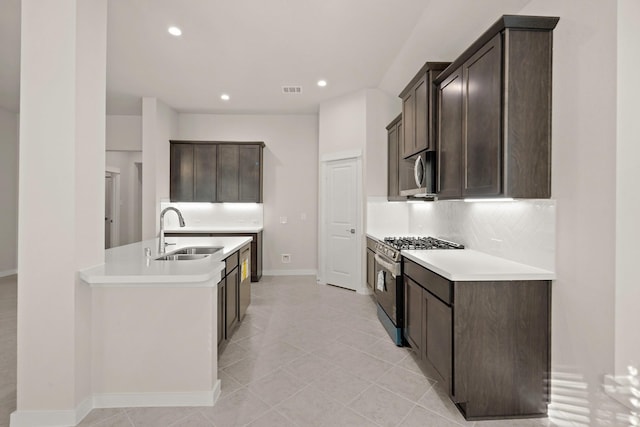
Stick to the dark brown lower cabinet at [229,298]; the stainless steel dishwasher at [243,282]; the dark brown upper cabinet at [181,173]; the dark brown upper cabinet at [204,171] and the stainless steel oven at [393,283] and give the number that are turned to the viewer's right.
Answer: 2

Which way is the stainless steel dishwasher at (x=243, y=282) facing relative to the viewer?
to the viewer's right

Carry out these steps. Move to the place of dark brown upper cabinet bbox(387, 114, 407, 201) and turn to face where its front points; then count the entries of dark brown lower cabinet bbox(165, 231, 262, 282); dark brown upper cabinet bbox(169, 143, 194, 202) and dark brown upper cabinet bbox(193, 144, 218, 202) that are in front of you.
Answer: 3

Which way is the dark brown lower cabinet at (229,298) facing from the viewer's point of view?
to the viewer's right

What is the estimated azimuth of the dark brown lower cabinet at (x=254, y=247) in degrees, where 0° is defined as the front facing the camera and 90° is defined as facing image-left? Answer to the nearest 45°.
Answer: approximately 0°

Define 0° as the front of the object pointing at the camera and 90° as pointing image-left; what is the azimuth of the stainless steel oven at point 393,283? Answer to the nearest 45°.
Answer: approximately 90°

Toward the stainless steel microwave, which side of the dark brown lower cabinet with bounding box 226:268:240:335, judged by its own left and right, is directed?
front

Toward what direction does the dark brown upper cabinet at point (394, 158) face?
to the viewer's left

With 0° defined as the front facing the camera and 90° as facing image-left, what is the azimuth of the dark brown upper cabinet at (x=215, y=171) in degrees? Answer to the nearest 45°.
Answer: approximately 0°

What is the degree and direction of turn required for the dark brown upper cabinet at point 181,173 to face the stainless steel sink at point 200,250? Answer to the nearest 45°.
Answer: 0° — it already faces it

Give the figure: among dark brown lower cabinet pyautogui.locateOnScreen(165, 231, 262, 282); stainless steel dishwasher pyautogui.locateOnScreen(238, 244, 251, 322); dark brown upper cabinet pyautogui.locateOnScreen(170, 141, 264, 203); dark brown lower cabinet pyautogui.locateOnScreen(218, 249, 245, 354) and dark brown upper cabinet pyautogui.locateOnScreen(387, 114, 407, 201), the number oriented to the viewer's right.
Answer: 2

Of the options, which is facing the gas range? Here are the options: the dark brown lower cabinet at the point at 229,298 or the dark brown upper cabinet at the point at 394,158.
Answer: the dark brown lower cabinet
